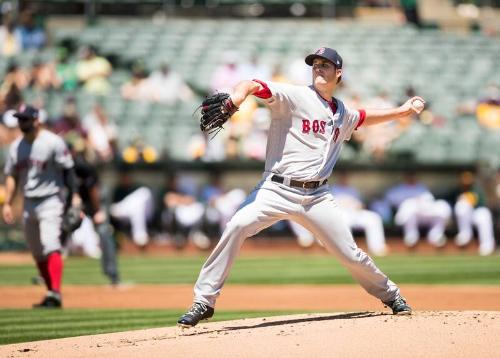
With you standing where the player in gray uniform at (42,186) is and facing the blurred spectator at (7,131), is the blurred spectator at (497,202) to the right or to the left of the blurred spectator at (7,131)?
right

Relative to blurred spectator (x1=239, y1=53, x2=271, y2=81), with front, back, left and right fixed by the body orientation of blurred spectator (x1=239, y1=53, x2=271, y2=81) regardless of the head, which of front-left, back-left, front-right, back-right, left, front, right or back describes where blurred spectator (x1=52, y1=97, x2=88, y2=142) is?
front-right

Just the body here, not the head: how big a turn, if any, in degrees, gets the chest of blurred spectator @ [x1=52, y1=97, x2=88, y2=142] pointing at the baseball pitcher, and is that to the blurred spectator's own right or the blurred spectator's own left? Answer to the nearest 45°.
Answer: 0° — they already face them

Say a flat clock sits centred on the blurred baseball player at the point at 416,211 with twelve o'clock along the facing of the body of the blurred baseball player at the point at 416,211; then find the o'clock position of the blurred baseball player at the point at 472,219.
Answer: the blurred baseball player at the point at 472,219 is roughly at 9 o'clock from the blurred baseball player at the point at 416,211.

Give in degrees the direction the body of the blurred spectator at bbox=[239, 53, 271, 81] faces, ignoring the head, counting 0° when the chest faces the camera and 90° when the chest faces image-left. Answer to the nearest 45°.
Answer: approximately 0°

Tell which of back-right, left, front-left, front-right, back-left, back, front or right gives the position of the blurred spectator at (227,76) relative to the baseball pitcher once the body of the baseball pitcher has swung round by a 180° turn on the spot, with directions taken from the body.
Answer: front

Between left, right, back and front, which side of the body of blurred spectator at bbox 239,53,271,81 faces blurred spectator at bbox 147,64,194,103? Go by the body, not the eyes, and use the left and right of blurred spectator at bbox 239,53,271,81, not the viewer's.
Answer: right

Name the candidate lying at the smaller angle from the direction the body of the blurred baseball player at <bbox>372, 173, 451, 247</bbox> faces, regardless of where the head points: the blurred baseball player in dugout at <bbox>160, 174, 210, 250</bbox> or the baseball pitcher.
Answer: the baseball pitcher

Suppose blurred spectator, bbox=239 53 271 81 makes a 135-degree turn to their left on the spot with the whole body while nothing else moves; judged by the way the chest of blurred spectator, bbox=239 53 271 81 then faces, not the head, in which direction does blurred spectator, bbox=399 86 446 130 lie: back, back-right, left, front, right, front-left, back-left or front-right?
front-right

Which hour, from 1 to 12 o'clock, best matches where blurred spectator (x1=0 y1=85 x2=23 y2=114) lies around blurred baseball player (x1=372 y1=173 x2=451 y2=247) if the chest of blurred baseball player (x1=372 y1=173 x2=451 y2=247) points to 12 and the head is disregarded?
blurred spectator (x1=0 y1=85 x2=23 y2=114) is roughly at 3 o'clock from blurred baseball player (x1=372 y1=173 x2=451 y2=247).

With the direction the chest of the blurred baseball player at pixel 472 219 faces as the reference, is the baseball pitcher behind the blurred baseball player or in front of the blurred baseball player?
in front

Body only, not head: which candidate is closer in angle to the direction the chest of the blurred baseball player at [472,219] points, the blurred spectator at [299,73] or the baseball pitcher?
the baseball pitcher

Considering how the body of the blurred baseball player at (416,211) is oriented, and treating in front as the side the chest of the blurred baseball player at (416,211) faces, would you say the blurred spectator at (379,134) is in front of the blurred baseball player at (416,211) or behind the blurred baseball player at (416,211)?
behind

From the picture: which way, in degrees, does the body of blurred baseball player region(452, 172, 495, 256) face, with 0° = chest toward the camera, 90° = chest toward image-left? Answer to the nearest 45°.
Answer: approximately 0°
